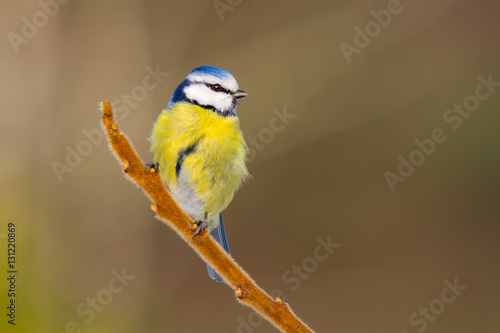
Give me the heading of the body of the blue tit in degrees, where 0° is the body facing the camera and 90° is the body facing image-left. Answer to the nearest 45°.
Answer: approximately 0°
